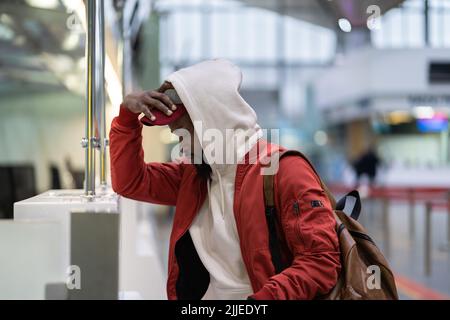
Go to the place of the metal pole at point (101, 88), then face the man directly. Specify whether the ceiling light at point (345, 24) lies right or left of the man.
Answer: left

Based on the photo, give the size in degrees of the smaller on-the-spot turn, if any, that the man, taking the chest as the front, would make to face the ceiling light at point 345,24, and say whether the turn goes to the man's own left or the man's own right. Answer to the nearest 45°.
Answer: approximately 180°

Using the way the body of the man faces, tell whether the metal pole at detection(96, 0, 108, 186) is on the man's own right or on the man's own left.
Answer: on the man's own right

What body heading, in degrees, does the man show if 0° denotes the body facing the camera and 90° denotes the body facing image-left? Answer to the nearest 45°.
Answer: approximately 45°

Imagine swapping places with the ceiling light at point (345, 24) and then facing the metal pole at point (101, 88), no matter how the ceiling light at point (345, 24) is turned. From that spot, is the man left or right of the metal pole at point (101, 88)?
left
